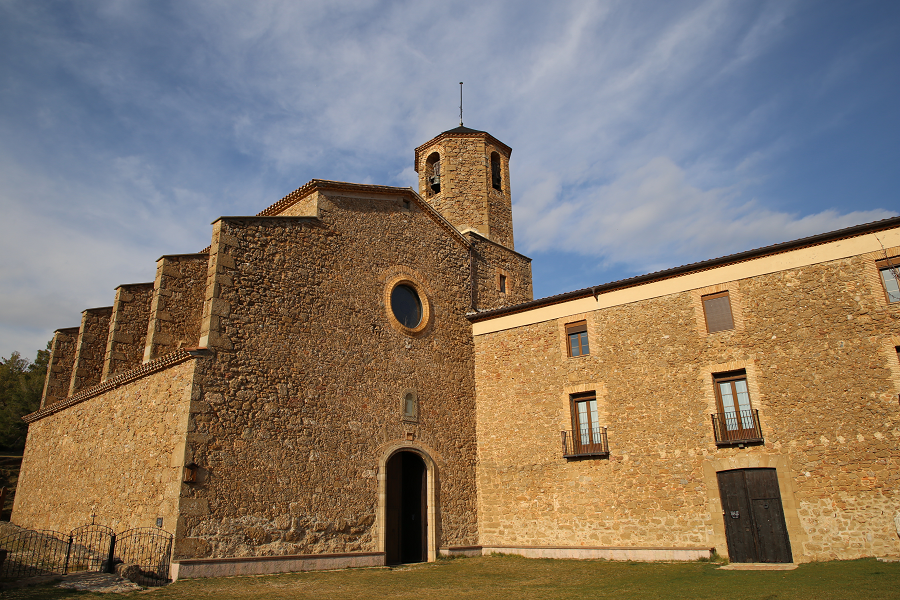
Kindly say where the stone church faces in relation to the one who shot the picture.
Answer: facing the viewer and to the right of the viewer

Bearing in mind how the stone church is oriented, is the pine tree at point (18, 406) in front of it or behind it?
behind
